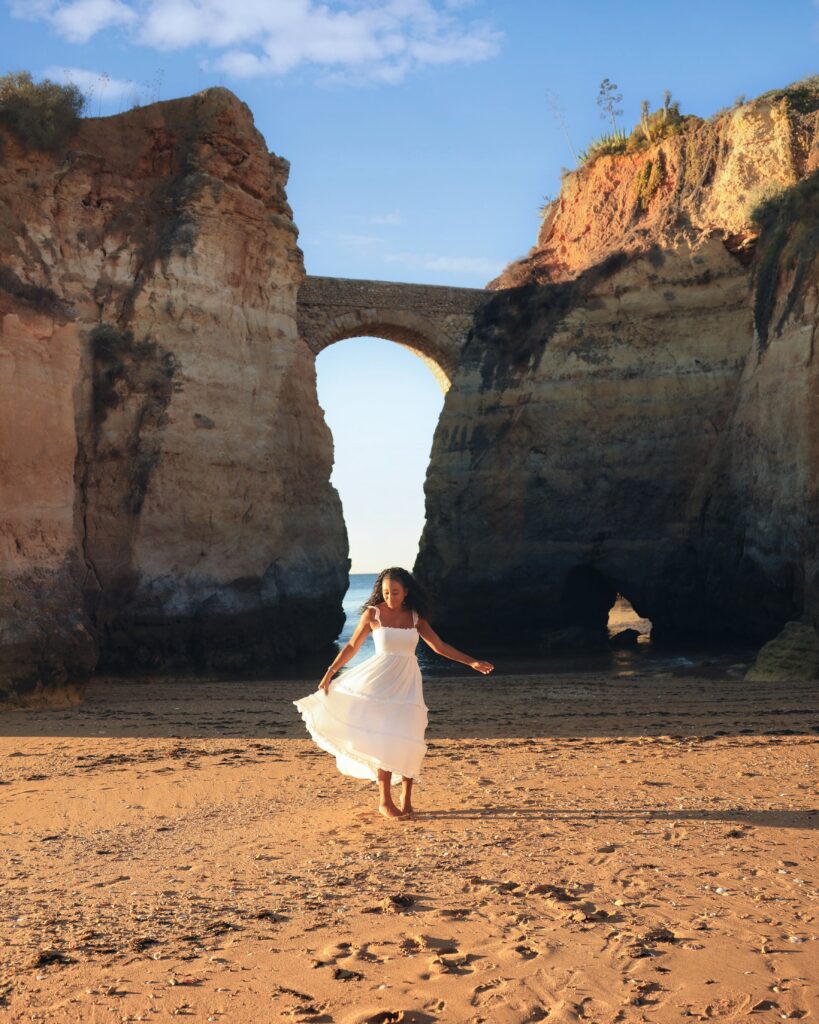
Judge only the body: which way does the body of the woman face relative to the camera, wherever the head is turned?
toward the camera

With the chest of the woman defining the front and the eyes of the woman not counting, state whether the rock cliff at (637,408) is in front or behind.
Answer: behind

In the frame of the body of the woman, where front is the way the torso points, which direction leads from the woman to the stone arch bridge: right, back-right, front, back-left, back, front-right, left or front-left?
back

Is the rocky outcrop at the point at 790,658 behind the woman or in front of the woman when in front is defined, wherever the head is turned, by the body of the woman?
behind

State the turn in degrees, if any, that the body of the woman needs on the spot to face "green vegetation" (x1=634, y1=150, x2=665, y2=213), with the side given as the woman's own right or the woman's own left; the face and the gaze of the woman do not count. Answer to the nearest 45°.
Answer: approximately 180°
